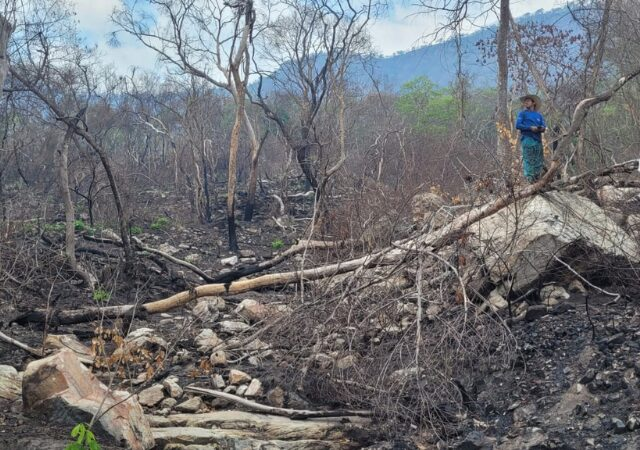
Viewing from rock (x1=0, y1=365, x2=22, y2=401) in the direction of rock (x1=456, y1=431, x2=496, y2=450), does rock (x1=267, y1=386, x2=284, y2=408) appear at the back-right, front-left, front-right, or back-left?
front-left

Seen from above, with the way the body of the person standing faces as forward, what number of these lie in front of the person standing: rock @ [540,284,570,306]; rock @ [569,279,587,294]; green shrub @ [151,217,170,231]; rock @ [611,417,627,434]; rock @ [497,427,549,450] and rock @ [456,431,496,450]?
5

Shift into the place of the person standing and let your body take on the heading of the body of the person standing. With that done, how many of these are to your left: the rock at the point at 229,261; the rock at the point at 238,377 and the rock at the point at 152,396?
0

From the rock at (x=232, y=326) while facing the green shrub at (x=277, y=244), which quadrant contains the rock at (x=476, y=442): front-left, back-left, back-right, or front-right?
back-right

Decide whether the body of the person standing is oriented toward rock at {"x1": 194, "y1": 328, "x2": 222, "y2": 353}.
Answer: no

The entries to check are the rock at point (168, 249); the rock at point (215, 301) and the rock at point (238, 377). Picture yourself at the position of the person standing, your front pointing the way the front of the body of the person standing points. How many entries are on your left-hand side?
0

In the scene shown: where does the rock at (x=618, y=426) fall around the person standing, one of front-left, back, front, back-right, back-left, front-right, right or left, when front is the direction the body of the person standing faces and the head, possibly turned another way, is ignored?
front

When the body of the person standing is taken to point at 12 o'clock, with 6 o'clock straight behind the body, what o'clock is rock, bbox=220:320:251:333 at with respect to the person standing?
The rock is roughly at 2 o'clock from the person standing.

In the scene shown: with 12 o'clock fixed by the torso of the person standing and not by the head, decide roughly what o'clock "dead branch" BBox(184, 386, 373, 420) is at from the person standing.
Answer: The dead branch is roughly at 1 o'clock from the person standing.

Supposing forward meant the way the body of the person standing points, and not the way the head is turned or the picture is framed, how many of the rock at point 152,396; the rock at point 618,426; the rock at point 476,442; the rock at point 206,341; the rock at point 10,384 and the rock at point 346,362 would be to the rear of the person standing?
0

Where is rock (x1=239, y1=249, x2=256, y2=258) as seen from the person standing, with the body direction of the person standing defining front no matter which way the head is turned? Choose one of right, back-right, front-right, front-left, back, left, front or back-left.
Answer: back-right

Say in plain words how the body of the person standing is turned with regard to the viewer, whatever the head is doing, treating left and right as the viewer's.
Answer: facing the viewer

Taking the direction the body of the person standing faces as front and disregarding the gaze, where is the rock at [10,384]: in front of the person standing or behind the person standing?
in front

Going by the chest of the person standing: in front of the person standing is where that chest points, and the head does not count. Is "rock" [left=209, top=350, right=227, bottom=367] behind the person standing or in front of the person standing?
in front

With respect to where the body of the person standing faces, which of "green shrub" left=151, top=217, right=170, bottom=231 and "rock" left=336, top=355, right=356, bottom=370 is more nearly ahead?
the rock

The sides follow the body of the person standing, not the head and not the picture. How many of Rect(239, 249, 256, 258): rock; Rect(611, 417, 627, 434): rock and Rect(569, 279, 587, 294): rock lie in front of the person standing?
2

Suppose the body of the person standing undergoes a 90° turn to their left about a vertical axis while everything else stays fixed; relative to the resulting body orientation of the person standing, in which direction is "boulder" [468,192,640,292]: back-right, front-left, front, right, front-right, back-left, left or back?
right

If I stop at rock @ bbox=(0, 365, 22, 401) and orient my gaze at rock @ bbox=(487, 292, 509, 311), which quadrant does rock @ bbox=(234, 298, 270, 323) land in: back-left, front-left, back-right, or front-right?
front-left

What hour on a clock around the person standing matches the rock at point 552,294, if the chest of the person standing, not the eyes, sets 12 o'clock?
The rock is roughly at 12 o'clock from the person standing.

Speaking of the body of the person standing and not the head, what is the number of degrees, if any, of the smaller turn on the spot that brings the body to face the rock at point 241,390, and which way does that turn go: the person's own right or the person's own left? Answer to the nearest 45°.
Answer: approximately 45° to the person's own right
